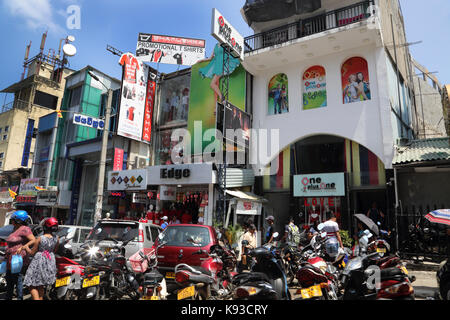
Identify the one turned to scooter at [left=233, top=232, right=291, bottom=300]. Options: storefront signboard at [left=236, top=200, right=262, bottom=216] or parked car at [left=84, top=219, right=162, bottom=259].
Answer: the storefront signboard

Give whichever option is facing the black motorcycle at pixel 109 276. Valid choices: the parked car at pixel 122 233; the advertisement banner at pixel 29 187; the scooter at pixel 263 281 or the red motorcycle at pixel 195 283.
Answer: the advertisement banner

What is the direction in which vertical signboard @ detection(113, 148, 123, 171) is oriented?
toward the camera

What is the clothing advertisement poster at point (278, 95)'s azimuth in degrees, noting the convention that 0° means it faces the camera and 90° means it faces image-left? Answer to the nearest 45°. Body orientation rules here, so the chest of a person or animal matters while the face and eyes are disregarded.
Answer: approximately 0°

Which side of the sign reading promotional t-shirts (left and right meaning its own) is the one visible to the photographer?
front

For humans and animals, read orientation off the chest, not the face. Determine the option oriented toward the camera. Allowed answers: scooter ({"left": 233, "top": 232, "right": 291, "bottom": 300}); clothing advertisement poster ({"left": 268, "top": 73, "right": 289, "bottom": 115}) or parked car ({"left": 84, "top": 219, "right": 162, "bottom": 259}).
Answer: the clothing advertisement poster

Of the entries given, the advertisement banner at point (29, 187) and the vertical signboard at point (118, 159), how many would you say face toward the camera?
2

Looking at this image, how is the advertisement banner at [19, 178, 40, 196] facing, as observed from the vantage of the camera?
facing the viewer

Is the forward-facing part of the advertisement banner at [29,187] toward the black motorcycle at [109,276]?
yes

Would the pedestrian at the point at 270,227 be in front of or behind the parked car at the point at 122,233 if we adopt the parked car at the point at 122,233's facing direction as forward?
in front

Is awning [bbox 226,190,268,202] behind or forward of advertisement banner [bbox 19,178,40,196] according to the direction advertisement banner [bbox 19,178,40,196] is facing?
forward

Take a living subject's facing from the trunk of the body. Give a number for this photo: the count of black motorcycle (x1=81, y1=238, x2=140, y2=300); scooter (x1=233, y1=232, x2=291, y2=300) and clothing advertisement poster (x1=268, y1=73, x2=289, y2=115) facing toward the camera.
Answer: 1
